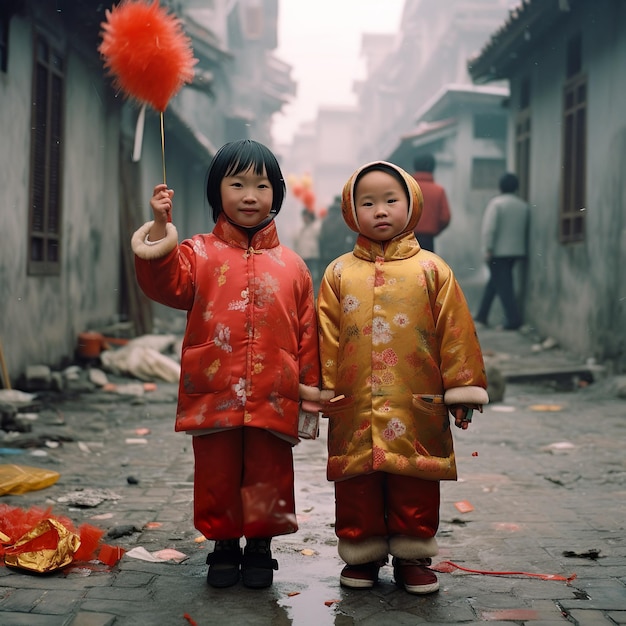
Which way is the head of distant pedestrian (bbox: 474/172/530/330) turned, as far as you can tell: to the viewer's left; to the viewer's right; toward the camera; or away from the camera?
away from the camera

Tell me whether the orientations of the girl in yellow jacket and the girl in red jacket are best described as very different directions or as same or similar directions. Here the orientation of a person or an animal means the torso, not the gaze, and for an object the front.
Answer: same or similar directions

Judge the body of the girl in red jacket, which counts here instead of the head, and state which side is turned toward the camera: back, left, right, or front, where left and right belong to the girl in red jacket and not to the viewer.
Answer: front

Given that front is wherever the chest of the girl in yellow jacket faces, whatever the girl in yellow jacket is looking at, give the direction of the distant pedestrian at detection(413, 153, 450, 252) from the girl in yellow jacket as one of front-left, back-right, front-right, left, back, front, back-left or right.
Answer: back

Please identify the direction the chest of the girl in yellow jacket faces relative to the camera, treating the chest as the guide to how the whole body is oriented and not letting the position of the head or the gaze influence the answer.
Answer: toward the camera

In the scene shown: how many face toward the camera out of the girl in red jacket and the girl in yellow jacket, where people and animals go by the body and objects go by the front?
2

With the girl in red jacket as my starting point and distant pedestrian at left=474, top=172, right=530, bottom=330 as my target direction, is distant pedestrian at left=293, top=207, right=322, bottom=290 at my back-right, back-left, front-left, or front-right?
front-left

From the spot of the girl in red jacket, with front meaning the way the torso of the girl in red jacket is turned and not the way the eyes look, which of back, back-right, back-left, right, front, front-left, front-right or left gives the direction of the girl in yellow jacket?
left

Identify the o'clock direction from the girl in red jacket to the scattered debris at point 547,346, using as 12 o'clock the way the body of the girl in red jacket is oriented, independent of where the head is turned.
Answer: The scattered debris is roughly at 7 o'clock from the girl in red jacket.

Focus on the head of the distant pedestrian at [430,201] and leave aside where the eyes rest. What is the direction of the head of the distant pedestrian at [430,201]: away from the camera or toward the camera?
away from the camera

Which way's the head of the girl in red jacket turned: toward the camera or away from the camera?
toward the camera

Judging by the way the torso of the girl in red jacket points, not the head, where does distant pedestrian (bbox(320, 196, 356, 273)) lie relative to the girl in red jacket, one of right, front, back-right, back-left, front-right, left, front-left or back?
back
